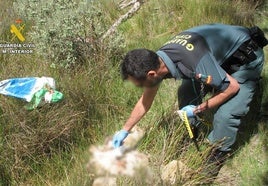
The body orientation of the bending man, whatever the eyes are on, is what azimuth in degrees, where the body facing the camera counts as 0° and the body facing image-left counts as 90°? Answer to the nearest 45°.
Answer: approximately 90°

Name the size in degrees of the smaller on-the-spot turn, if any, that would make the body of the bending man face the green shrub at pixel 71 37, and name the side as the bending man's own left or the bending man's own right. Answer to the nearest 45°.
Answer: approximately 45° to the bending man's own right
